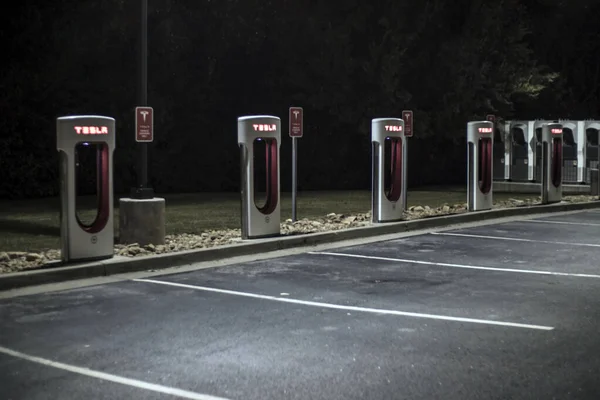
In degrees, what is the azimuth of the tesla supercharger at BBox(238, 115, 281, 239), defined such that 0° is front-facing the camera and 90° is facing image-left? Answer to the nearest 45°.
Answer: approximately 315°

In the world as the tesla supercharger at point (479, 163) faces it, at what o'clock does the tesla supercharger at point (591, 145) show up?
the tesla supercharger at point (591, 145) is roughly at 8 o'clock from the tesla supercharger at point (479, 163).

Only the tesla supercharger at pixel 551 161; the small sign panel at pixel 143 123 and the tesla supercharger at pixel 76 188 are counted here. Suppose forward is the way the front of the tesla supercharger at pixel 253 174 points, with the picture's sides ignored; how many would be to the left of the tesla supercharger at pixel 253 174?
1

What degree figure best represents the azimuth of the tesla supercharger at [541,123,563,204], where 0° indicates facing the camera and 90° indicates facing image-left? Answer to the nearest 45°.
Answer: approximately 315°

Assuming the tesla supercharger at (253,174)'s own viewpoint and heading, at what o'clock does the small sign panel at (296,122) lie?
The small sign panel is roughly at 8 o'clock from the tesla supercharger.

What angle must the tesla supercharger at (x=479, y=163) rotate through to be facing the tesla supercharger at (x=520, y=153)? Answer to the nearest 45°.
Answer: approximately 135° to its left

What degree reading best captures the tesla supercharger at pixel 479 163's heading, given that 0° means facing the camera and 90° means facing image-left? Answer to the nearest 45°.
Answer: approximately 315°

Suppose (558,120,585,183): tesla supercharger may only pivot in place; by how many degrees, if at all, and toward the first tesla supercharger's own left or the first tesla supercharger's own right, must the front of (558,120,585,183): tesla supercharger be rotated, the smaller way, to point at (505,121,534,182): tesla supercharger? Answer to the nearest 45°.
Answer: approximately 90° to the first tesla supercharger's own right

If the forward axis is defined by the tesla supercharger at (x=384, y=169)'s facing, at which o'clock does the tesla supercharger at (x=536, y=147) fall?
the tesla supercharger at (x=536, y=147) is roughly at 8 o'clock from the tesla supercharger at (x=384, y=169).

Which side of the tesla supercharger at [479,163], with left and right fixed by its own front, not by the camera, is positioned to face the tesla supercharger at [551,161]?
left

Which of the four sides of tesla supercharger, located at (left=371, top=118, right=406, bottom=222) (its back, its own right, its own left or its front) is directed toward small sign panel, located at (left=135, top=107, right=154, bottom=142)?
right
